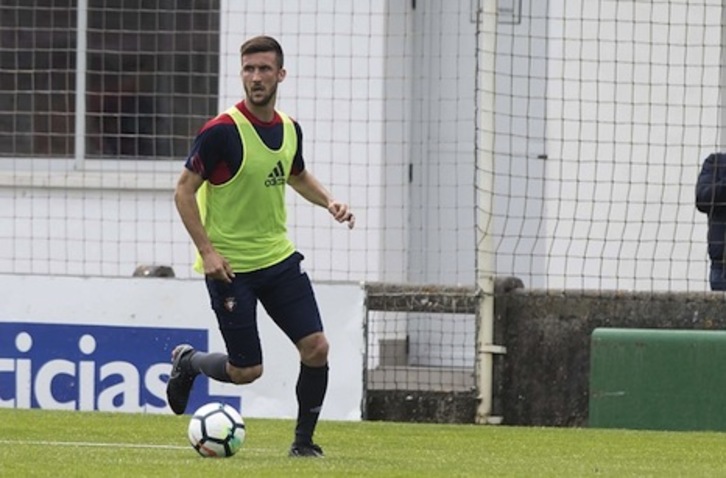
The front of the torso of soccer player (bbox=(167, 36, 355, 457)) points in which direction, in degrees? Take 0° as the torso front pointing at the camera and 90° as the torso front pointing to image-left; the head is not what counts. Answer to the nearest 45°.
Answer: approximately 315°

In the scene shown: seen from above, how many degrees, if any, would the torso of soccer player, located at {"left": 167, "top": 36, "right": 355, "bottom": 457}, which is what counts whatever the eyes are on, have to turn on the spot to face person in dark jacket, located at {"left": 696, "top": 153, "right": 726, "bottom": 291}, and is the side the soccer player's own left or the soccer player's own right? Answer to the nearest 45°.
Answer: approximately 90° to the soccer player's own left

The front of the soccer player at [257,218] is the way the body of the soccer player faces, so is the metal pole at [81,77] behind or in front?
behind
